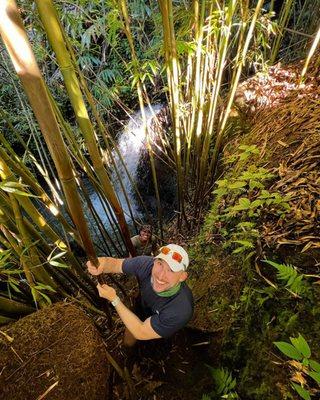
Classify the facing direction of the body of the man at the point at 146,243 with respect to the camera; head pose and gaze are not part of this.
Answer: toward the camera

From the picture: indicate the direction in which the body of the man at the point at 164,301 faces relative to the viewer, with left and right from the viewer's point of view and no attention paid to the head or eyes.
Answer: facing the viewer and to the left of the viewer

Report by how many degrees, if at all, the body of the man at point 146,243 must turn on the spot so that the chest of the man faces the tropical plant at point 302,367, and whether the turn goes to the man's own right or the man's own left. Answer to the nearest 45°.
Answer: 0° — they already face it

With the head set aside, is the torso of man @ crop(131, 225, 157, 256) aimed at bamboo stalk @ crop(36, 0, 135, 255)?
yes

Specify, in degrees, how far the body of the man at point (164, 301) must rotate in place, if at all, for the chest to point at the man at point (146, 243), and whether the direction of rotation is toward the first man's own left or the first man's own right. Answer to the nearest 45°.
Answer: approximately 135° to the first man's own right

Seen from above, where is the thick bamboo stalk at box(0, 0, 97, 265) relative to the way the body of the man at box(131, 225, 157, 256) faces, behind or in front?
in front

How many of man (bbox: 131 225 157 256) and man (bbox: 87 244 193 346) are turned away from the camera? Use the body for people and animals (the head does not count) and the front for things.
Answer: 0

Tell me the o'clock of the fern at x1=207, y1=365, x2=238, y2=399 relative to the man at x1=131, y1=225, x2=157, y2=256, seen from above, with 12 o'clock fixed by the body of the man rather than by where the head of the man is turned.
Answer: The fern is roughly at 12 o'clock from the man.
